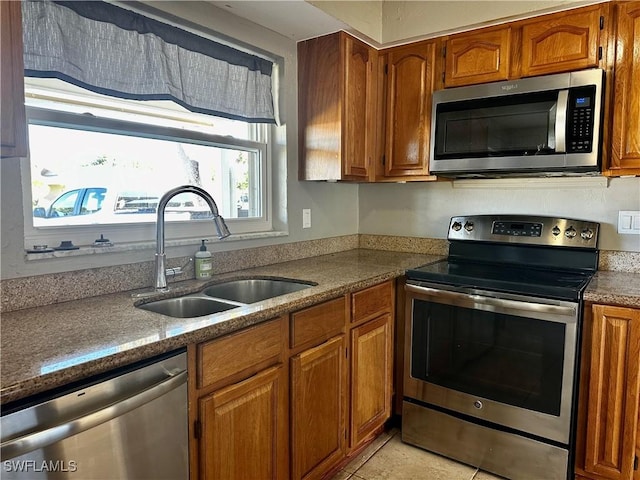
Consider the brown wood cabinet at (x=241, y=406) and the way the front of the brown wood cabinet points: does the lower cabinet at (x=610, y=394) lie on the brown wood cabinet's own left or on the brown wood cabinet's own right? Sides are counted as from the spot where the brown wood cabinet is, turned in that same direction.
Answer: on the brown wood cabinet's own left

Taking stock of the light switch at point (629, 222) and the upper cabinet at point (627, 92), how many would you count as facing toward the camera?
2

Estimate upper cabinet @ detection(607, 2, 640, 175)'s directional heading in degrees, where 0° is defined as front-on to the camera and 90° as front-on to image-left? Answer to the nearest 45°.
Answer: approximately 0°

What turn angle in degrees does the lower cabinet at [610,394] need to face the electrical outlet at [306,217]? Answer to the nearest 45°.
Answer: approximately 90° to its right

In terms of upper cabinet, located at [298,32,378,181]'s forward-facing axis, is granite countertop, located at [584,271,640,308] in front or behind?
in front

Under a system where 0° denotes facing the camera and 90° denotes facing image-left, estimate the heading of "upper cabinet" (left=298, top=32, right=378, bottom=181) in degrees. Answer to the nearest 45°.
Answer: approximately 315°

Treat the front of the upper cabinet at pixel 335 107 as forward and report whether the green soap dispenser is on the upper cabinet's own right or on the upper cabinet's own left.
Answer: on the upper cabinet's own right
